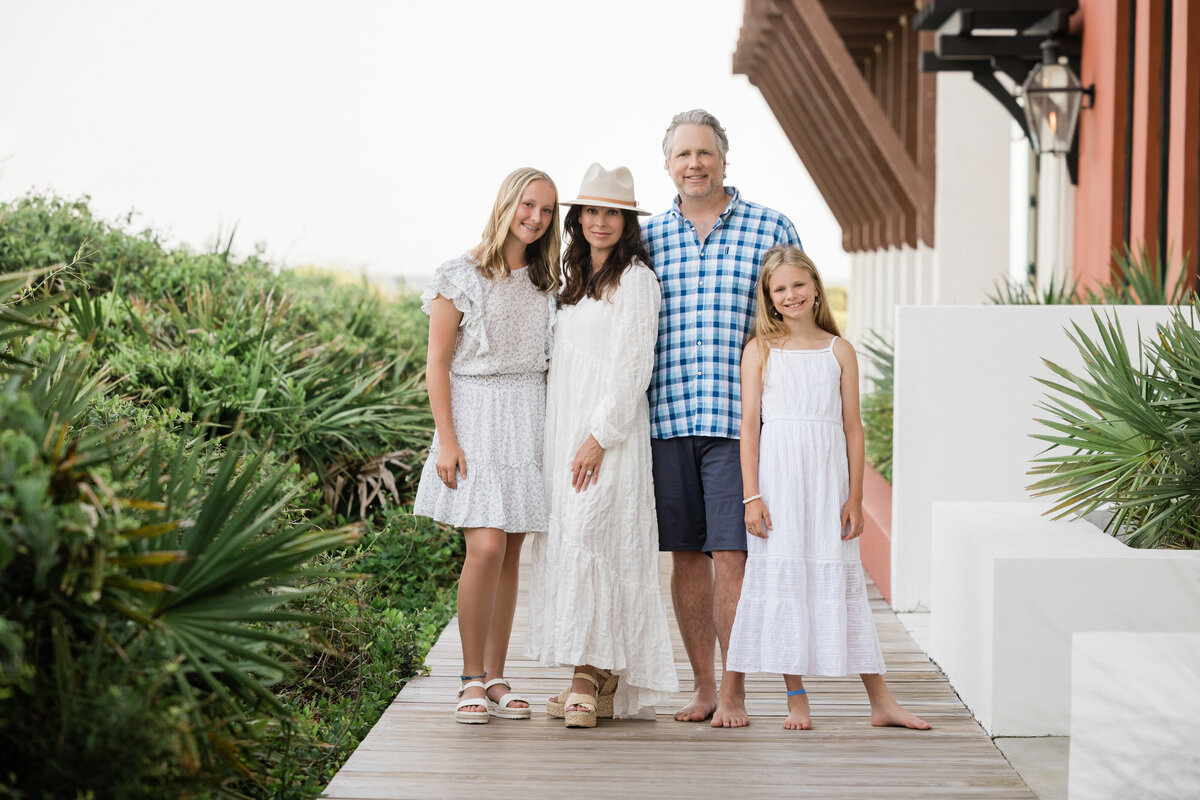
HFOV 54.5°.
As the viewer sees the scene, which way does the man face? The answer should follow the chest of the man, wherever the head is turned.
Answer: toward the camera

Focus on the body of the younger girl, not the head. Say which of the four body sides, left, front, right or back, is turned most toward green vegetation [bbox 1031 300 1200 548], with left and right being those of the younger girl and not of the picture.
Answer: left

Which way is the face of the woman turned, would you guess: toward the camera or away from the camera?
toward the camera

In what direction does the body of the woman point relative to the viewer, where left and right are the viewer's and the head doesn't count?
facing the viewer and to the left of the viewer

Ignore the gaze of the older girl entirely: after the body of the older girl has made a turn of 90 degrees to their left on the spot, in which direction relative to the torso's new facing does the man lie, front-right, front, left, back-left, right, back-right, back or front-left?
front-right

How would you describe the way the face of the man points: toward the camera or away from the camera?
toward the camera

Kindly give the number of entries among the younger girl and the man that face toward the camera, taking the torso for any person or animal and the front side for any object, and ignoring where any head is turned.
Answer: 2

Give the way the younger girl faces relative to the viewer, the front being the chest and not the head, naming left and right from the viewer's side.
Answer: facing the viewer

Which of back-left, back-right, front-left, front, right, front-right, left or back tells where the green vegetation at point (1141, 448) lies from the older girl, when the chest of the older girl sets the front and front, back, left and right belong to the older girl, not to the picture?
front-left

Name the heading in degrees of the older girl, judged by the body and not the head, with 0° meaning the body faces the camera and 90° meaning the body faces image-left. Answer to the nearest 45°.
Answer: approximately 315°

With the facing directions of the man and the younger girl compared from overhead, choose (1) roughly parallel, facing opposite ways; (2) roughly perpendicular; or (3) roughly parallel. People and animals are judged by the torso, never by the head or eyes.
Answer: roughly parallel
